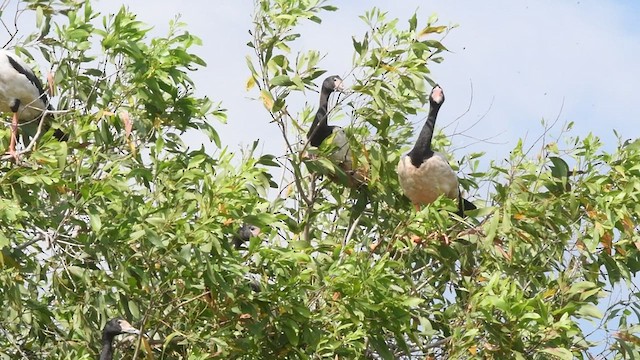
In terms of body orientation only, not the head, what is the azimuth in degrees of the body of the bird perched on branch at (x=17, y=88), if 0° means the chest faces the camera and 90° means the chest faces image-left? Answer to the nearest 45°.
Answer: approximately 90°

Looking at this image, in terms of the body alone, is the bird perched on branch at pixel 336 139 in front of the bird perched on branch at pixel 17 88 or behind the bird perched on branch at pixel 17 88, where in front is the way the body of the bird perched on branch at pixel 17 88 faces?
behind

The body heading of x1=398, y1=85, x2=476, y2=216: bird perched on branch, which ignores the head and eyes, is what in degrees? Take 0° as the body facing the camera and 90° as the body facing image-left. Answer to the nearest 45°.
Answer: approximately 45°
